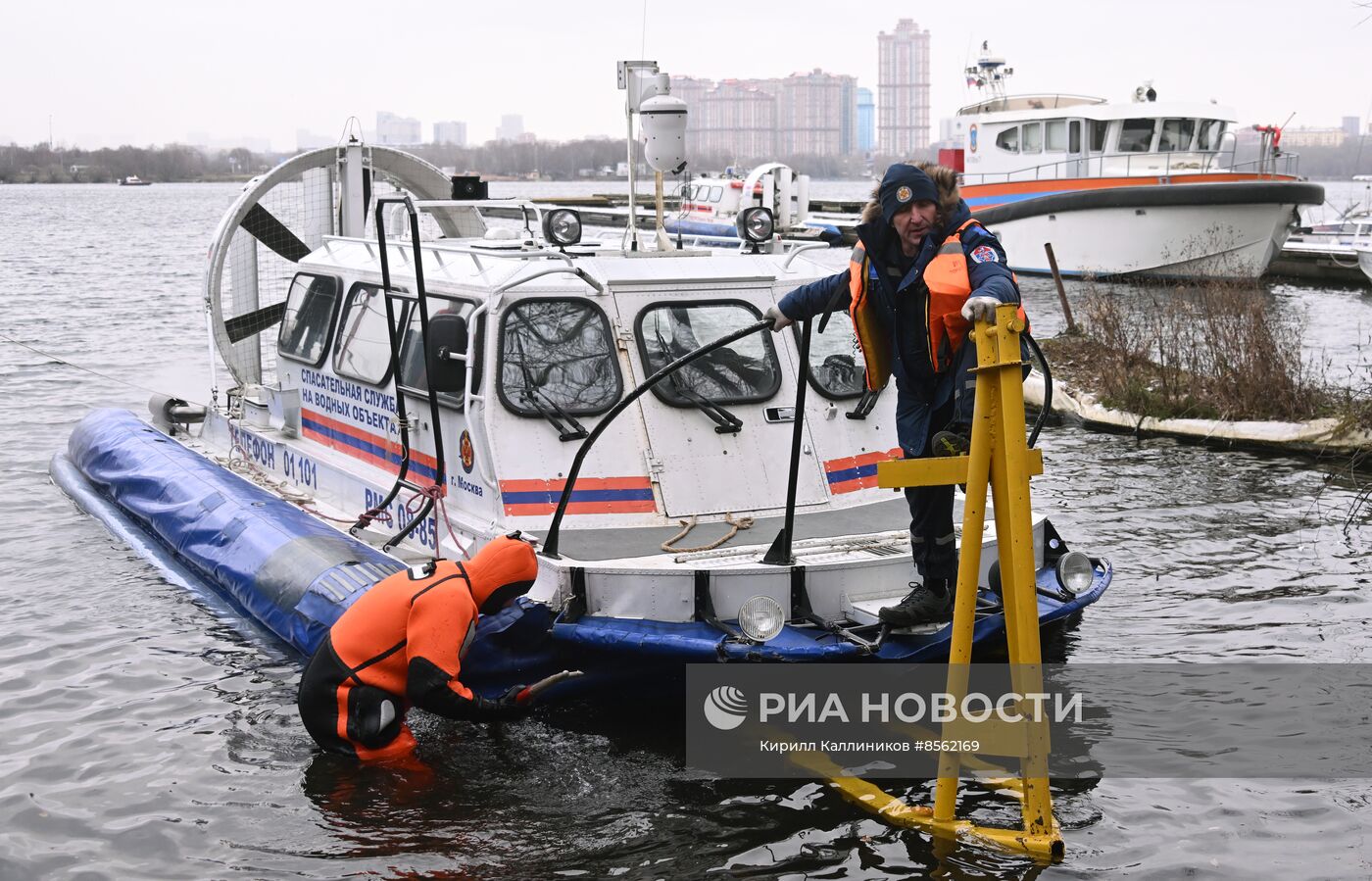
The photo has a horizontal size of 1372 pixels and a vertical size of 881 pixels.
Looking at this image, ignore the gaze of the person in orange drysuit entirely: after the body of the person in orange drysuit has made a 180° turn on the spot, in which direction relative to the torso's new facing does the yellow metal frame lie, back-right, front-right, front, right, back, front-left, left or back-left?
back-left

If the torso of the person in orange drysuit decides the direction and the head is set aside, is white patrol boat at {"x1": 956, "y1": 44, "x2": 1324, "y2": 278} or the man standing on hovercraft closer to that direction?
the man standing on hovercraft

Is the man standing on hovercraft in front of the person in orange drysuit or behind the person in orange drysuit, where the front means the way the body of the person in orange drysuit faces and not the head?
in front

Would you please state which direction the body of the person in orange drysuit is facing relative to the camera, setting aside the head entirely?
to the viewer's right

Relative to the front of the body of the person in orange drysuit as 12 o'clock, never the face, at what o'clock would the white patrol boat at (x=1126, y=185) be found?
The white patrol boat is roughly at 10 o'clock from the person in orange drysuit.
